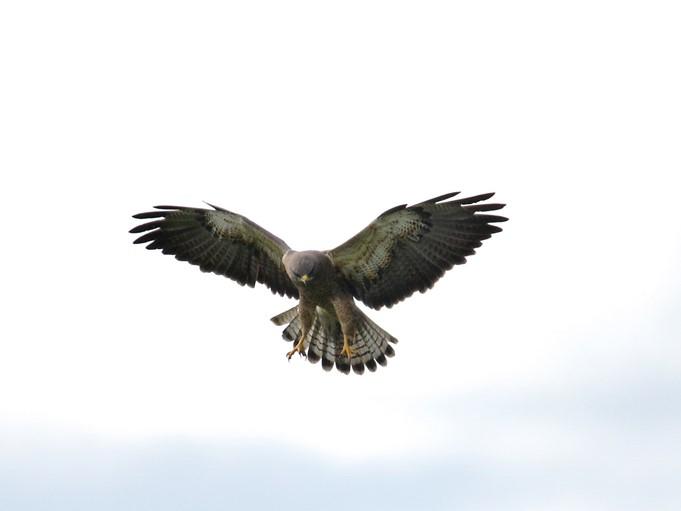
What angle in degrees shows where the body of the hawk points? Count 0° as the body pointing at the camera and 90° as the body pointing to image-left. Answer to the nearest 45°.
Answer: approximately 0°
